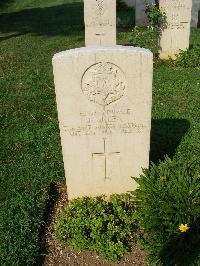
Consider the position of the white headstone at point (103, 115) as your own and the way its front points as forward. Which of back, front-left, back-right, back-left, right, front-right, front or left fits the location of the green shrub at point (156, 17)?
back

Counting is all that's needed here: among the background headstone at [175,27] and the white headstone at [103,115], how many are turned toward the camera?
2

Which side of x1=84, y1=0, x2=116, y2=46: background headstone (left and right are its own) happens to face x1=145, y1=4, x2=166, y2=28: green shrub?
left

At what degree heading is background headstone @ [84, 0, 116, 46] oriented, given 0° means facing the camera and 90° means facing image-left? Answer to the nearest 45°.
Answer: approximately 0°

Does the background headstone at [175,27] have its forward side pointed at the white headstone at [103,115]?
yes

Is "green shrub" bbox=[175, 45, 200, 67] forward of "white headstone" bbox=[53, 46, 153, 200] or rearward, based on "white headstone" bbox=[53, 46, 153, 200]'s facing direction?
rearward

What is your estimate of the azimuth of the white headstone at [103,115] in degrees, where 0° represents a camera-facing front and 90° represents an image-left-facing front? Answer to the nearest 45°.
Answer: approximately 0°

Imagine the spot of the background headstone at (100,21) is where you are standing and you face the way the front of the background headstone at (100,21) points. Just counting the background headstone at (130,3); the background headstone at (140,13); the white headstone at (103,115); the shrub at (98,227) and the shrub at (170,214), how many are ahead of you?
3
